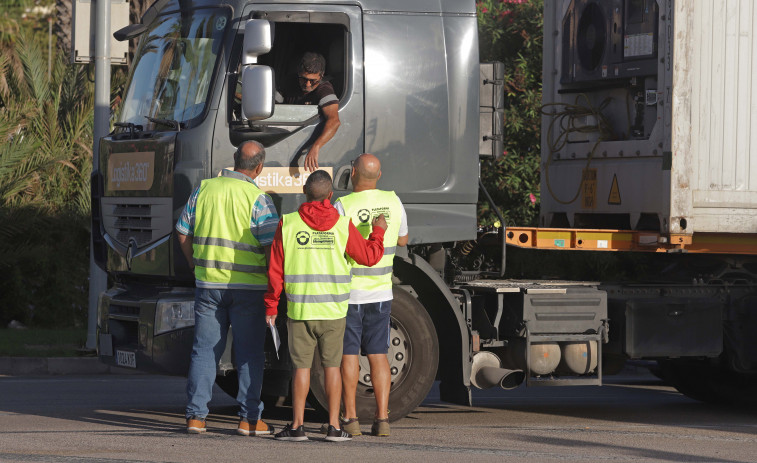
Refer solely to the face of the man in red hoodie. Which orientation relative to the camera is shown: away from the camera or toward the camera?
away from the camera

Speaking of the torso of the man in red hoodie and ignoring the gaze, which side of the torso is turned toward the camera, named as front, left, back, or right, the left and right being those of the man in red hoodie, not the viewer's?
back

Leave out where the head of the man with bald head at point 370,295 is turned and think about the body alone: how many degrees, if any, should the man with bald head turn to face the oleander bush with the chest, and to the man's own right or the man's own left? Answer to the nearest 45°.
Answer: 0° — they already face it

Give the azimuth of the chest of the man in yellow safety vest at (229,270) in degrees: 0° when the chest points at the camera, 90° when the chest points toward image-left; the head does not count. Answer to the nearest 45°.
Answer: approximately 225°

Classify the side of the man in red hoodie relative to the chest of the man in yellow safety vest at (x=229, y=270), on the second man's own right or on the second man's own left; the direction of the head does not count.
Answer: on the second man's own right

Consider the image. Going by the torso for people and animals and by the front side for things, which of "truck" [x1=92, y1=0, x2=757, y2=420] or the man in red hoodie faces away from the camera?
the man in red hoodie

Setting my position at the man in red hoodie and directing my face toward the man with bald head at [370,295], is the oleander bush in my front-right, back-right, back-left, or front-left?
front-left

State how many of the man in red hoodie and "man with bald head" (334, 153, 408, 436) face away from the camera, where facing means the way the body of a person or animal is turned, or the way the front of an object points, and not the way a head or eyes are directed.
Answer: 2

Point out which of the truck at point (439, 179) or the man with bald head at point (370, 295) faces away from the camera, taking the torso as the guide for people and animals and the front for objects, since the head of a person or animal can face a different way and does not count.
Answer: the man with bald head

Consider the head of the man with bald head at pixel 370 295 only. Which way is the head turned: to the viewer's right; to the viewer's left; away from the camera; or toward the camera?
away from the camera

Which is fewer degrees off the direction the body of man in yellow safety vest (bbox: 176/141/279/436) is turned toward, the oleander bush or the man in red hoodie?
the oleander bush

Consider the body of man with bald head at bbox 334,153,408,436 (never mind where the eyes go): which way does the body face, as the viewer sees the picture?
away from the camera

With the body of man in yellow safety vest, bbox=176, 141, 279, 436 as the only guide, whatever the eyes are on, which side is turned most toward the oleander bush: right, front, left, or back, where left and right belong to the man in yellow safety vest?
front

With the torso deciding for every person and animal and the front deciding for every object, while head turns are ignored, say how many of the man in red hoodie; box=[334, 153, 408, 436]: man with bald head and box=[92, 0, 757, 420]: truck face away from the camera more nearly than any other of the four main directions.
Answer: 2

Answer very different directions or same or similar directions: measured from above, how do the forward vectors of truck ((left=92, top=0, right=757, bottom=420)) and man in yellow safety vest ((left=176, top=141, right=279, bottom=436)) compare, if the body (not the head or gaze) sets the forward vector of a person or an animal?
very different directions
